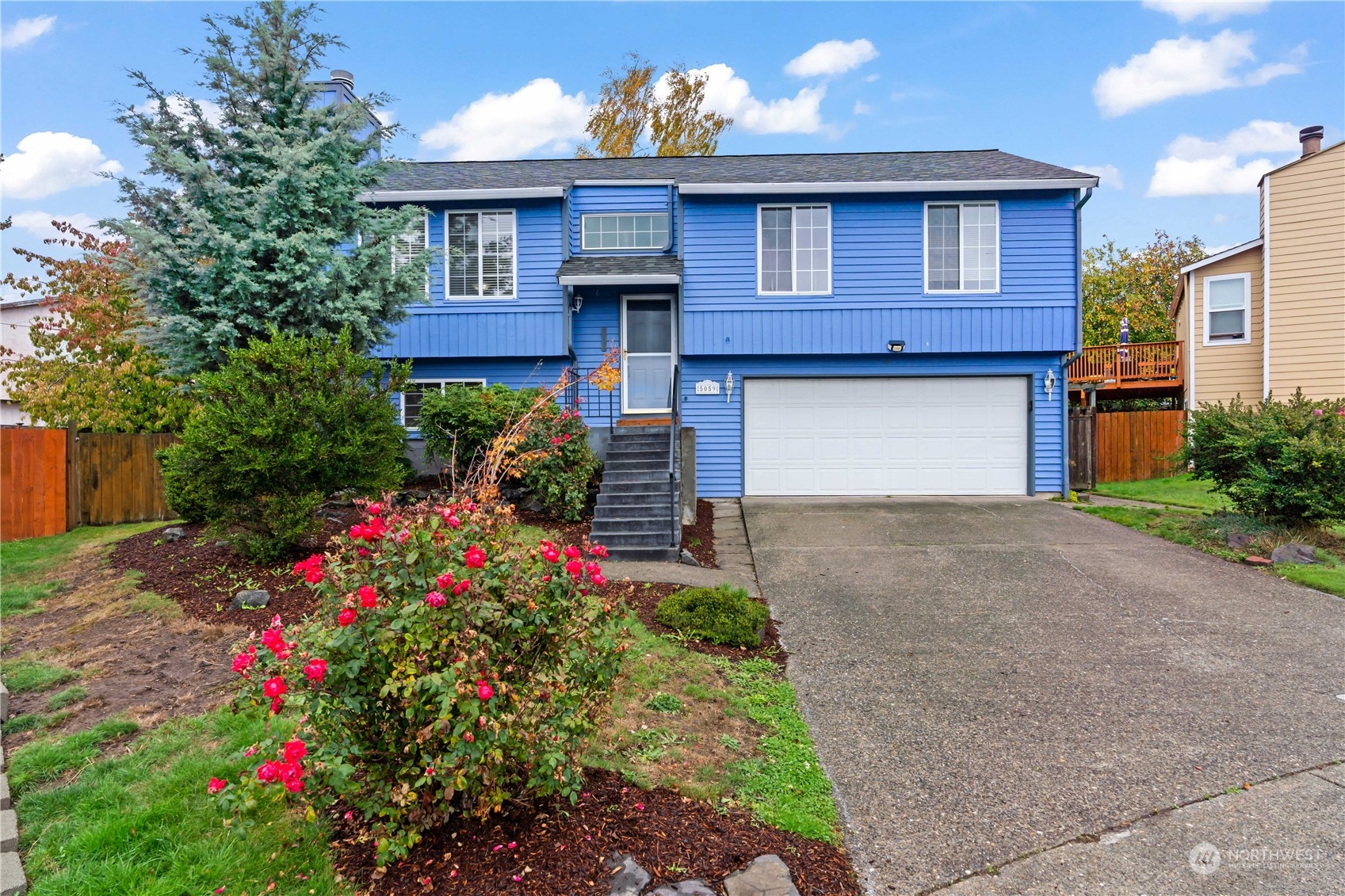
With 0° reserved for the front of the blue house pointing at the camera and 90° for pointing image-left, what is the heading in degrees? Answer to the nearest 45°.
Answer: approximately 0°

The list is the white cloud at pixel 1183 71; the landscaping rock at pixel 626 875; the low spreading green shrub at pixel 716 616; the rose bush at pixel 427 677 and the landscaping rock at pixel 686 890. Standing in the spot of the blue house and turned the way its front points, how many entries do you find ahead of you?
4

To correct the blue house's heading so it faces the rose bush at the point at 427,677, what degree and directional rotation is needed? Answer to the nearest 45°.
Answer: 0° — it already faces it

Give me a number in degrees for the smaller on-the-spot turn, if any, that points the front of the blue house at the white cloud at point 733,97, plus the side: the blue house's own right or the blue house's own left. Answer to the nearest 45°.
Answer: approximately 180°

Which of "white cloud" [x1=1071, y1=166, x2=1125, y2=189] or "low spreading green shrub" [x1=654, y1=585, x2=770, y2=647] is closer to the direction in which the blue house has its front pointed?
the low spreading green shrub

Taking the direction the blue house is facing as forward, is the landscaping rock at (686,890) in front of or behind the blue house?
in front

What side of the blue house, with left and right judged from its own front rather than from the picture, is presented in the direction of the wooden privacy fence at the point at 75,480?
right

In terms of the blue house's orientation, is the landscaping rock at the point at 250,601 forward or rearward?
forward

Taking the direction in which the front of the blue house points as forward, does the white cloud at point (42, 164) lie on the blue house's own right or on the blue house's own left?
on the blue house's own right

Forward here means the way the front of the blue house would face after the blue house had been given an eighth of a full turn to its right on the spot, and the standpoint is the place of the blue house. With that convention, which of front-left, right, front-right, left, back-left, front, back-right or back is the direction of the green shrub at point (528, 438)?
front

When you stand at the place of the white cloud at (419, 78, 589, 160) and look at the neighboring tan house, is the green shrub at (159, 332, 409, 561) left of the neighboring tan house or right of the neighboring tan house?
right

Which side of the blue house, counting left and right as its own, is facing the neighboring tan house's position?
left

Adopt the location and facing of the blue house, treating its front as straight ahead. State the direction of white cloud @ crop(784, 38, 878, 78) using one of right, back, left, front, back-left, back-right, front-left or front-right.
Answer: back

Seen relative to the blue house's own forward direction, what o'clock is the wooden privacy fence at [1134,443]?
The wooden privacy fence is roughly at 8 o'clock from the blue house.

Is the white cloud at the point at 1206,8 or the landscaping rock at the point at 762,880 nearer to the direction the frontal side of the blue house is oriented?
the landscaping rock
